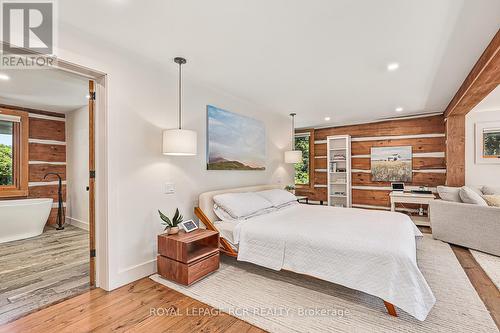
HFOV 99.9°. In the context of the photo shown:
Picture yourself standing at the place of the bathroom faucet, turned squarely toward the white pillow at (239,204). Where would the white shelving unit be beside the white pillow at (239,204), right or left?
left

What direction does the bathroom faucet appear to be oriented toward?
to the viewer's left

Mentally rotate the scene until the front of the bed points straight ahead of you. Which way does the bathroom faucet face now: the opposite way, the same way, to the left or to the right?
to the right

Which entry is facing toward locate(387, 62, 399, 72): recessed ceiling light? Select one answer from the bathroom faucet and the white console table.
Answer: the white console table

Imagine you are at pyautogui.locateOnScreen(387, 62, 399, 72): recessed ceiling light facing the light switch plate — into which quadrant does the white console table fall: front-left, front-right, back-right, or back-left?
back-right

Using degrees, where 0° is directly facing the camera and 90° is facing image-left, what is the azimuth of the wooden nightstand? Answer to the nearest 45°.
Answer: approximately 315°

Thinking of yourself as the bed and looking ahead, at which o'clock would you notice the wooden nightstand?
The wooden nightstand is roughly at 4 o'clock from the bed.

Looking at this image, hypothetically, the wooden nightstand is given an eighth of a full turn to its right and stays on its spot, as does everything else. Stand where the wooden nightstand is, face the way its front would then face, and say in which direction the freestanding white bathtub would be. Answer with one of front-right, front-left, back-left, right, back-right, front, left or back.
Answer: back-right

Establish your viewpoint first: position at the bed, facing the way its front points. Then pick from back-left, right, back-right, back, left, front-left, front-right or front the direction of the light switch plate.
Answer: back-right

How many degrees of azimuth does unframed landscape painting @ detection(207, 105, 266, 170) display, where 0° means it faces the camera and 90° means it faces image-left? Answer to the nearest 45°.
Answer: approximately 315°

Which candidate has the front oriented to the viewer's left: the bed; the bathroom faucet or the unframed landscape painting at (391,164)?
the bathroom faucet
